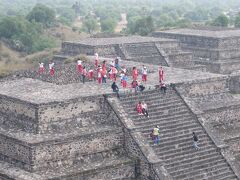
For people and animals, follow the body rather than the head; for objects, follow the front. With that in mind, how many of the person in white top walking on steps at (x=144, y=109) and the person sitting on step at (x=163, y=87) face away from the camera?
0

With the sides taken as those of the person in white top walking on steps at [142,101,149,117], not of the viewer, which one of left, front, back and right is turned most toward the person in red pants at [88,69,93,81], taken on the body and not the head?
back

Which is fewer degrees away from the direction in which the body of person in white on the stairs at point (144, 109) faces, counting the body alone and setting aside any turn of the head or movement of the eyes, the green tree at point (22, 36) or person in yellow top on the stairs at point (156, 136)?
the person in yellow top on the stairs

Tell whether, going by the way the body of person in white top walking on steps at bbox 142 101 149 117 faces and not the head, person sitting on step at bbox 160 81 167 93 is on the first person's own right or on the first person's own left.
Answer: on the first person's own left

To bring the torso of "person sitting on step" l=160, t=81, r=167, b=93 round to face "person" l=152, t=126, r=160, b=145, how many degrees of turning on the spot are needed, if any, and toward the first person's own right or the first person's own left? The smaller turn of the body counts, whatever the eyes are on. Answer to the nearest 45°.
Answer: approximately 45° to the first person's own right

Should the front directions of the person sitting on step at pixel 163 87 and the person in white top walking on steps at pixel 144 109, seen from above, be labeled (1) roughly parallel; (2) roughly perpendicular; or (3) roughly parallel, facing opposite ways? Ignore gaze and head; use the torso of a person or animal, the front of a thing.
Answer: roughly parallel

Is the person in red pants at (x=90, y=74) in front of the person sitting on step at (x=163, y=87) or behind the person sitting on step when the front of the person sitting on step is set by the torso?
behind

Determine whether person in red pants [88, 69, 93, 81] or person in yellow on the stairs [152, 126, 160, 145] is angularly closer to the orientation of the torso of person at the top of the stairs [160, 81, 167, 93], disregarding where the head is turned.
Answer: the person in yellow on the stairs

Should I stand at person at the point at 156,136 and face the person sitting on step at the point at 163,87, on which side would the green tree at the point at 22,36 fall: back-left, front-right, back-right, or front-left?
front-left

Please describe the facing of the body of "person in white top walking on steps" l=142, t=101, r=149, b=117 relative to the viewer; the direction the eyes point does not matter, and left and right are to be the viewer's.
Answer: facing the viewer and to the right of the viewer
